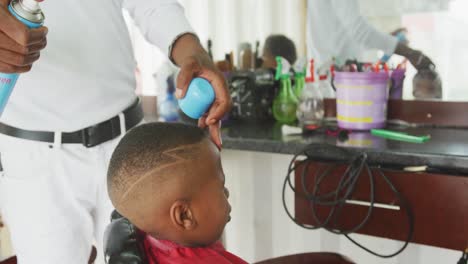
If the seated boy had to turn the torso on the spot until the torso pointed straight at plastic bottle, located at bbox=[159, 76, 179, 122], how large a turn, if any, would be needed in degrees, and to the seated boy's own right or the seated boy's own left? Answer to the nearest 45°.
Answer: approximately 45° to the seated boy's own left

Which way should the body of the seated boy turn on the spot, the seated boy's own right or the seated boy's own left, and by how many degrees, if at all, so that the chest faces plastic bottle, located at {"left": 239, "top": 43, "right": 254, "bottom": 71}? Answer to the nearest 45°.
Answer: approximately 45° to the seated boy's own left

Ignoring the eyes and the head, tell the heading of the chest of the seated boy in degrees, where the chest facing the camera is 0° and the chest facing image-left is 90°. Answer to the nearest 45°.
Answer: approximately 225°

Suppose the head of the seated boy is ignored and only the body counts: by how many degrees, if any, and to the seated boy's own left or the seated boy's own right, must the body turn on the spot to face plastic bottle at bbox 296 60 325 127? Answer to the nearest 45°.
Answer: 0° — they already face it
